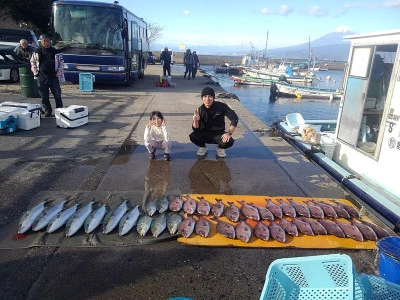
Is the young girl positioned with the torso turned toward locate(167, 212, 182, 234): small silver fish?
yes

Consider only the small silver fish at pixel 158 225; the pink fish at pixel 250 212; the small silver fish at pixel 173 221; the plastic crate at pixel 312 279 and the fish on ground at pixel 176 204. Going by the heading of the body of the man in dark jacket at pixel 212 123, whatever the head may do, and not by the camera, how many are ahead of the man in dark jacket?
5

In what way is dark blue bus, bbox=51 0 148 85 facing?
toward the camera

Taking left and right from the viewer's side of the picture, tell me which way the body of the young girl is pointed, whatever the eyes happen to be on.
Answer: facing the viewer

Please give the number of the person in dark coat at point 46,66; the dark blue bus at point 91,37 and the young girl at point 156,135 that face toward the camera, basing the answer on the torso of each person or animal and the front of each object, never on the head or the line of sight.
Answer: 3

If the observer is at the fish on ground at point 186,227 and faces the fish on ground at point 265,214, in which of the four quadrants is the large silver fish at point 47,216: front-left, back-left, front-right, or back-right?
back-left

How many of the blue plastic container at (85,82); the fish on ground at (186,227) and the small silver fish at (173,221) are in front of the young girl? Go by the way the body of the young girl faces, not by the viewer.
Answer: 2

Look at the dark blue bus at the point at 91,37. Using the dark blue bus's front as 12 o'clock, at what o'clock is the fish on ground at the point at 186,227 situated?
The fish on ground is roughly at 12 o'clock from the dark blue bus.

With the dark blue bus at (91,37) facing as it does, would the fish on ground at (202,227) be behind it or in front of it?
in front

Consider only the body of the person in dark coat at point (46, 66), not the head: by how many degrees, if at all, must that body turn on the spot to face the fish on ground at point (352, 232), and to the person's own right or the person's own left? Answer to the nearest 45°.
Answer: approximately 45° to the person's own left

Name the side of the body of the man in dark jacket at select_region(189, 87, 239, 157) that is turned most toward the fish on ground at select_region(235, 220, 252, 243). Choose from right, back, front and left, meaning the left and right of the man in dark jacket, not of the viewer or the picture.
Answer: front

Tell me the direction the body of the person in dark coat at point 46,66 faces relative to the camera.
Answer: toward the camera

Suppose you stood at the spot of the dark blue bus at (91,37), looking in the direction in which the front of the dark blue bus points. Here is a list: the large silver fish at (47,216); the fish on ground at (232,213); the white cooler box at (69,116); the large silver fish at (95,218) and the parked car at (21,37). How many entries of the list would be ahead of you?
4

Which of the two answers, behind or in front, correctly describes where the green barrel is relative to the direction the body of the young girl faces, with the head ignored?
behind
